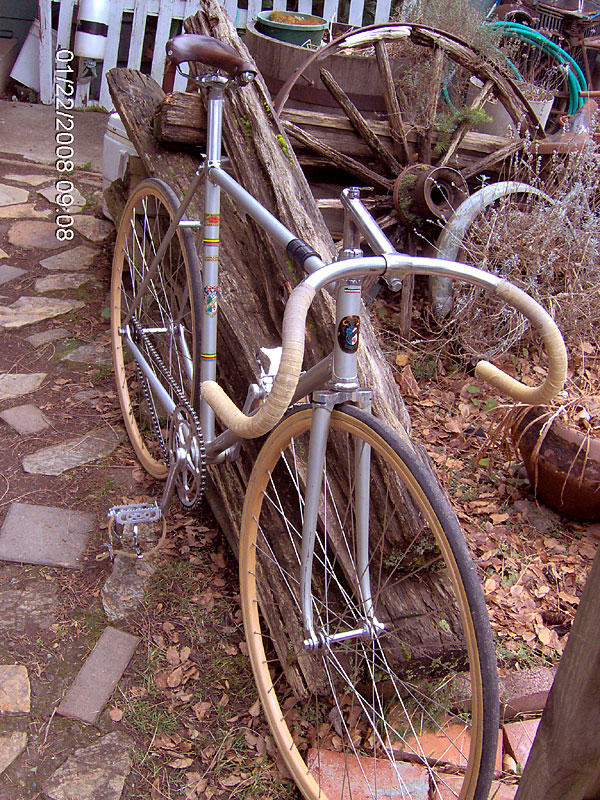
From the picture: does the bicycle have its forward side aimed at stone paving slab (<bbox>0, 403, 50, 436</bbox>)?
no

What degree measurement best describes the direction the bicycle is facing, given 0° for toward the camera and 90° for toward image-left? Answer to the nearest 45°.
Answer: approximately 315°

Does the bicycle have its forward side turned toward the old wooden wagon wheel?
no

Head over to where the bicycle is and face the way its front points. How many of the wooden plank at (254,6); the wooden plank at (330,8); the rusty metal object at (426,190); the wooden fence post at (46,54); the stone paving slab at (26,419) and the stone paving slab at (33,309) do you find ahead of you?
0

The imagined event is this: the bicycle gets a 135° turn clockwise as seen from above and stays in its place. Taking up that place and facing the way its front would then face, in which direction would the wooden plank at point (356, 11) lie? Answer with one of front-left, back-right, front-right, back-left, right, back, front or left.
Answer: right

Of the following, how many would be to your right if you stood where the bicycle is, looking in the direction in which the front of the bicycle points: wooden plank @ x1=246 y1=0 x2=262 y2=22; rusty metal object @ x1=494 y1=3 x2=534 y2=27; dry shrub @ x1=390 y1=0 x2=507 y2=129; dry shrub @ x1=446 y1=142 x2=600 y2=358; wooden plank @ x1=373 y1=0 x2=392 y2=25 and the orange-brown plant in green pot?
0

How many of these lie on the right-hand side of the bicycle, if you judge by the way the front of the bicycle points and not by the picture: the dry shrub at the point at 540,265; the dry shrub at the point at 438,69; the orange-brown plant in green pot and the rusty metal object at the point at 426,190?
0

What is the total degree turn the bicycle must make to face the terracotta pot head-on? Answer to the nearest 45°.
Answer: approximately 90° to its left

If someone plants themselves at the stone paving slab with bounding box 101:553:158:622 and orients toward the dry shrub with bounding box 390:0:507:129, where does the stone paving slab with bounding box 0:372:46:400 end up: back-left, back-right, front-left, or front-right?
front-left

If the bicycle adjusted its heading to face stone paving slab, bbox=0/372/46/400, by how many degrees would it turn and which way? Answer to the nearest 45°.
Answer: approximately 180°

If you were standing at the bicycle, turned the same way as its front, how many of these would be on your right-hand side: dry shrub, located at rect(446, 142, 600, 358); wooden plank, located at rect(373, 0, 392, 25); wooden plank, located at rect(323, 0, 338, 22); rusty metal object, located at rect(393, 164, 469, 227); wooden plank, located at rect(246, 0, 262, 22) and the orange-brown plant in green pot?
0

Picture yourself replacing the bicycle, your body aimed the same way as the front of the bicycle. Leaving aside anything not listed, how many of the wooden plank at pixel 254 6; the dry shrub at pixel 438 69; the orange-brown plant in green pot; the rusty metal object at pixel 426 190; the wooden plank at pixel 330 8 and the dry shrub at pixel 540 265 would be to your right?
0
